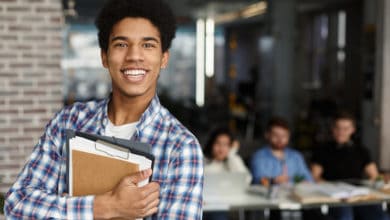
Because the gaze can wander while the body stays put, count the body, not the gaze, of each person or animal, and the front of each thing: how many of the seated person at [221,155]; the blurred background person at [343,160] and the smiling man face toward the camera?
3

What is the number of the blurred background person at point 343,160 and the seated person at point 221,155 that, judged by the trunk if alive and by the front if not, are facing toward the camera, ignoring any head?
2

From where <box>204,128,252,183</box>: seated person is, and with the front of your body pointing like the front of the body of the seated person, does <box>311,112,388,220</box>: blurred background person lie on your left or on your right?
on your left

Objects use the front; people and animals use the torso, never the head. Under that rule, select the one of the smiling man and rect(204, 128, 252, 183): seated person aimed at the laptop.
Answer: the seated person

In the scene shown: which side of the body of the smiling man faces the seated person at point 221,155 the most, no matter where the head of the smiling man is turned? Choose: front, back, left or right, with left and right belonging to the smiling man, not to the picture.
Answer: back

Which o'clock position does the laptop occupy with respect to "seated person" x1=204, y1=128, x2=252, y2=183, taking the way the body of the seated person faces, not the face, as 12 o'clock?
The laptop is roughly at 12 o'clock from the seated person.
